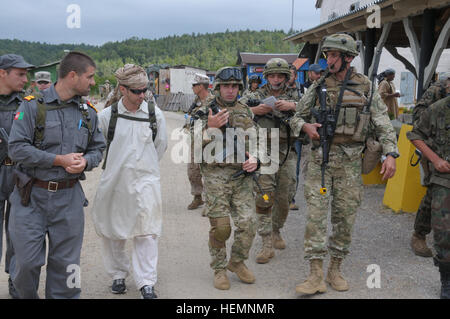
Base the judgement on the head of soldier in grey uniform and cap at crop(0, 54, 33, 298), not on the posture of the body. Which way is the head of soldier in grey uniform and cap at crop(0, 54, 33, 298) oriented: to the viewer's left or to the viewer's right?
to the viewer's right

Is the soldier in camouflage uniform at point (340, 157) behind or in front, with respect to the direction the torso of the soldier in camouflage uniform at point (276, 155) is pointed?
in front

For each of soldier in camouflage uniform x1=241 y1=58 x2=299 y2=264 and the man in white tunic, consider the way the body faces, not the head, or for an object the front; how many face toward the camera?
2

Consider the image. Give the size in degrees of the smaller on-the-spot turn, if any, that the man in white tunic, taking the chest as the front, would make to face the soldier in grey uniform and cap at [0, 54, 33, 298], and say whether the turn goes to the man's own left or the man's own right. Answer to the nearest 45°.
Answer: approximately 135° to the man's own right

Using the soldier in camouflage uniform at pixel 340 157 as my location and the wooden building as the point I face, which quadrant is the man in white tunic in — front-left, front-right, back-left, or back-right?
back-left

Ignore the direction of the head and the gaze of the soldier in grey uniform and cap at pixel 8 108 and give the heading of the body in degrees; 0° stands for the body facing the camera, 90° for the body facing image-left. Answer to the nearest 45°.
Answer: approximately 315°

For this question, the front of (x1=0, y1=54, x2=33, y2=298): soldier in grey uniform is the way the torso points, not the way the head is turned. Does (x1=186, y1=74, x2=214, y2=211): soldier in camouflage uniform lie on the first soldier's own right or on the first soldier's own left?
on the first soldier's own left

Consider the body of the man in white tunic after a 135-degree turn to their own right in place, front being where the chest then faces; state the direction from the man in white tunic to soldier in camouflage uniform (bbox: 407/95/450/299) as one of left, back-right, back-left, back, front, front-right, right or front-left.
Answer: back-right
